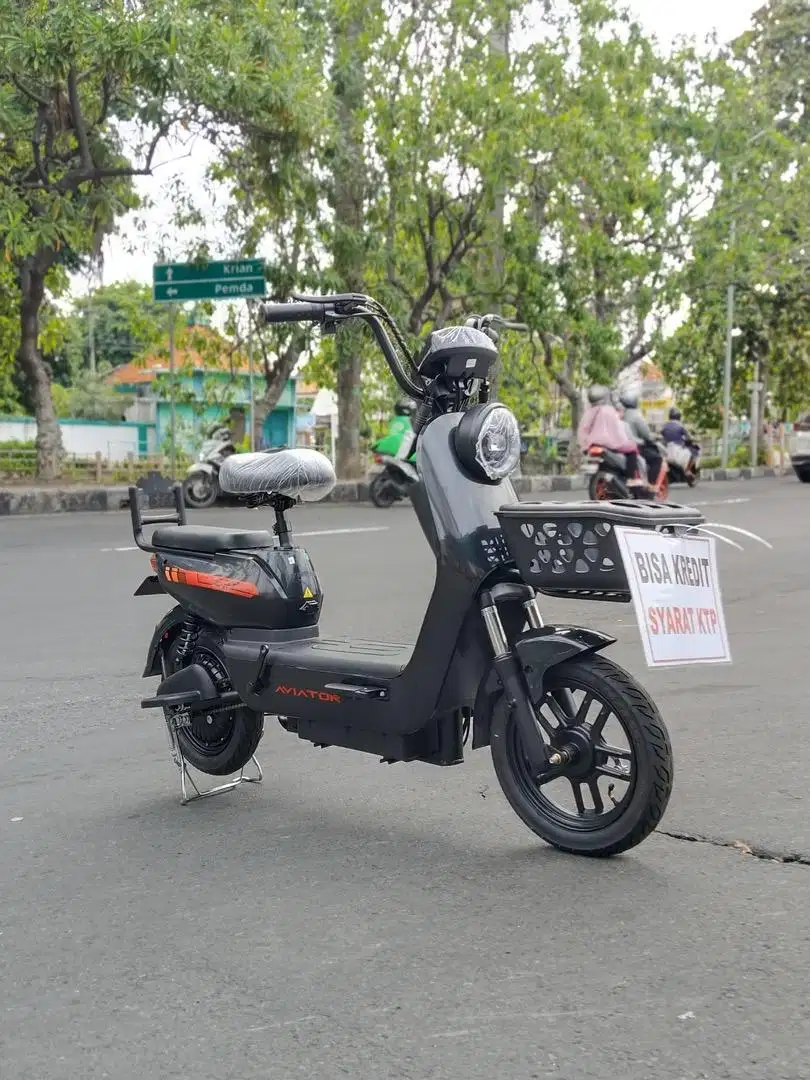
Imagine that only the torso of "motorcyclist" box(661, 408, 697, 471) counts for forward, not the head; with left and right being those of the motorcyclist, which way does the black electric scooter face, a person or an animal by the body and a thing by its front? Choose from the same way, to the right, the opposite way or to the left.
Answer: to the right

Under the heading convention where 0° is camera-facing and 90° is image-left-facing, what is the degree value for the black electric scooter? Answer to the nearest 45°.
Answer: approximately 315°

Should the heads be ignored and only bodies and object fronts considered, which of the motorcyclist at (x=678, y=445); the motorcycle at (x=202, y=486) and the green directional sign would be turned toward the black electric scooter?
the green directional sign

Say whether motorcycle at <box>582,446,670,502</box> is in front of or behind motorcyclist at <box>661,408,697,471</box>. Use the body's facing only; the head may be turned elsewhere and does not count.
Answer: behind

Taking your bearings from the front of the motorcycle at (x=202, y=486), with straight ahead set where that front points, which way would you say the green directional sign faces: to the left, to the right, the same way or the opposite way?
to the left

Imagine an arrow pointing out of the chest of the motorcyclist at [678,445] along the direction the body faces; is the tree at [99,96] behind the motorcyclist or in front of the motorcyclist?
behind

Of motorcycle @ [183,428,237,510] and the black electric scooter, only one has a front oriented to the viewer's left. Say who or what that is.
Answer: the motorcycle

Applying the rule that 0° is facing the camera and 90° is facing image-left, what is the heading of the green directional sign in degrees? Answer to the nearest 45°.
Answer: approximately 0°

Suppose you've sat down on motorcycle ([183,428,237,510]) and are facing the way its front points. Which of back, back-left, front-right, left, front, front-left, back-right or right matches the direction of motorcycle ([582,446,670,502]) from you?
back-left

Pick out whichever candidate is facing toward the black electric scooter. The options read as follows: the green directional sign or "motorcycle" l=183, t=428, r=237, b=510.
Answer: the green directional sign

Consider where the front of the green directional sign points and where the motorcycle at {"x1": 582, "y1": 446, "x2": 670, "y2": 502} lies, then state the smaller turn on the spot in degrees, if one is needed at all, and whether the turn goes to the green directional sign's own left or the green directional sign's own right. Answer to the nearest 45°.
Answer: approximately 45° to the green directional sign's own left

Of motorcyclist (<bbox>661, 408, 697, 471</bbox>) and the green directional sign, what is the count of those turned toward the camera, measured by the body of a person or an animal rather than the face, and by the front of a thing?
1

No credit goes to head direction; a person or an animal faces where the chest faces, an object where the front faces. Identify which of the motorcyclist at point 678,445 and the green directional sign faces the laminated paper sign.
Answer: the green directional sign

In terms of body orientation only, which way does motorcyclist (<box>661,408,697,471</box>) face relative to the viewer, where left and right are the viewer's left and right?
facing away from the viewer and to the right of the viewer

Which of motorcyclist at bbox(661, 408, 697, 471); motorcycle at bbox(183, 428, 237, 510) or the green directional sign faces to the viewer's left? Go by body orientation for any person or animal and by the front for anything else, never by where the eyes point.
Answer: the motorcycle
